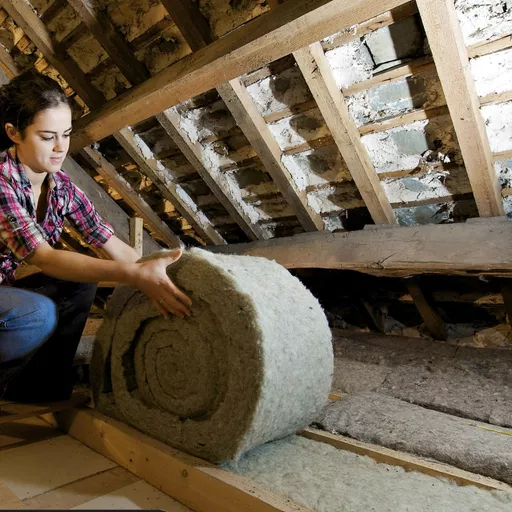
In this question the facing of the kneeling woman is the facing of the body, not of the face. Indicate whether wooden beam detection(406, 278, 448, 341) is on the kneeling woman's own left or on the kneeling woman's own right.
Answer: on the kneeling woman's own left

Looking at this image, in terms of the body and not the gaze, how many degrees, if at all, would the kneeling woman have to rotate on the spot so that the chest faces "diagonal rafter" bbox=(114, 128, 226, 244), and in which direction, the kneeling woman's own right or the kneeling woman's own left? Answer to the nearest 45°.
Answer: approximately 135° to the kneeling woman's own left

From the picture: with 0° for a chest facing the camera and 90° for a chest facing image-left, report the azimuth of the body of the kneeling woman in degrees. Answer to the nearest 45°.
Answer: approximately 315°
